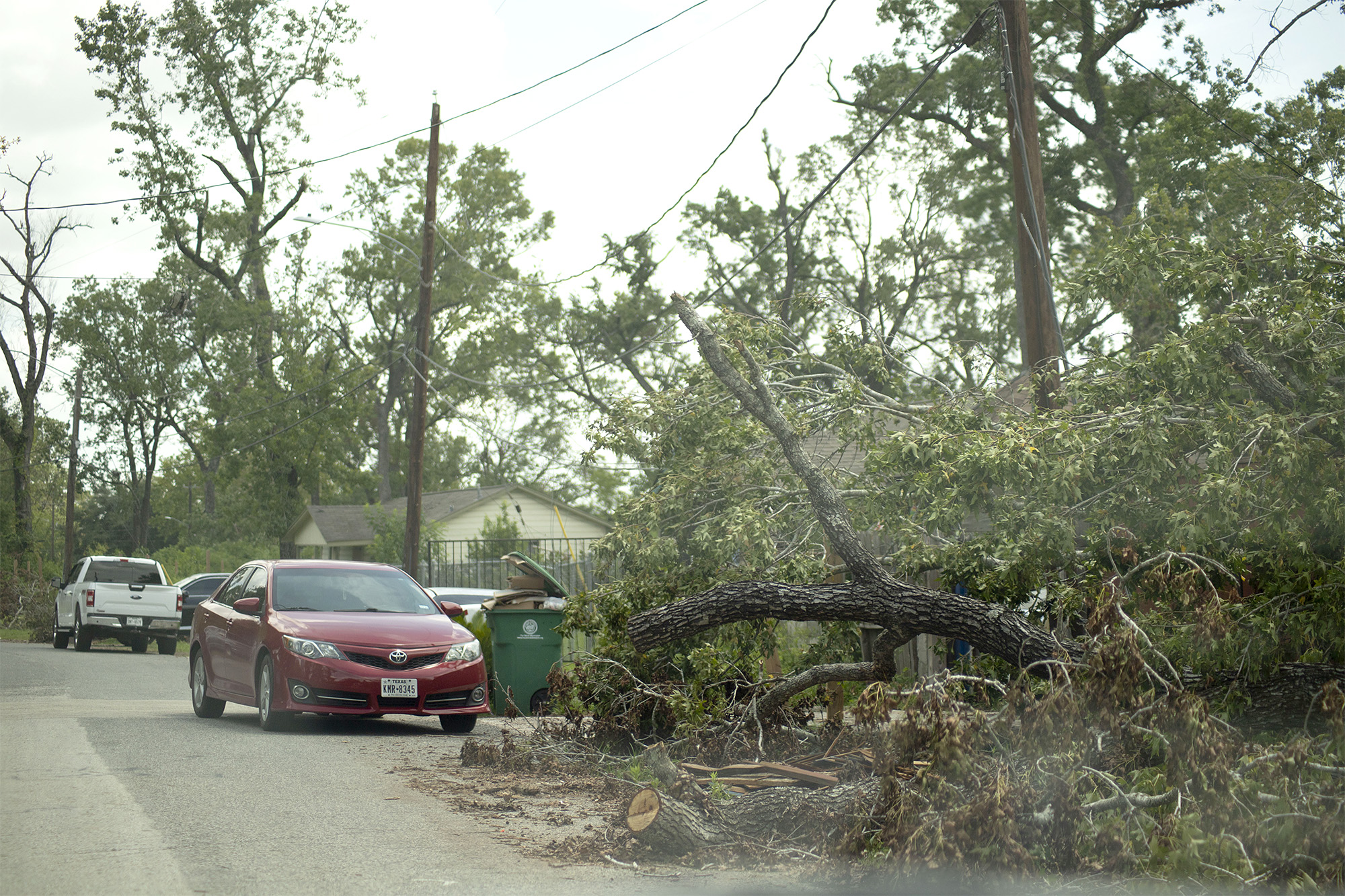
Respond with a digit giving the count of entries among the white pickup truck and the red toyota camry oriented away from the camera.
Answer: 1

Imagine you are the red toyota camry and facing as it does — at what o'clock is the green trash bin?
The green trash bin is roughly at 10 o'clock from the red toyota camry.

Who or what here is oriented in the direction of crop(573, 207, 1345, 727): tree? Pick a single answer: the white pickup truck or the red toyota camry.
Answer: the red toyota camry

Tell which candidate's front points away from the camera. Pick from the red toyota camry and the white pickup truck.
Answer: the white pickup truck

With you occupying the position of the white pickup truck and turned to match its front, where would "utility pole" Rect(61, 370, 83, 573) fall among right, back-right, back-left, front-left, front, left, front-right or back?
front

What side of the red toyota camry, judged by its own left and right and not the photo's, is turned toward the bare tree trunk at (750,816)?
front

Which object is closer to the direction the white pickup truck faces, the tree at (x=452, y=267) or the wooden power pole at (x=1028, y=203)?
the tree

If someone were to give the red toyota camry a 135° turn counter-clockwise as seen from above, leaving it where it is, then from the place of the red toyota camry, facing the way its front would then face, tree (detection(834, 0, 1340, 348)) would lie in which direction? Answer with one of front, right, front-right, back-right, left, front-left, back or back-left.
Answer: front-right

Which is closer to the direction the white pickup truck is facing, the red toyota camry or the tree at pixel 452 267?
the tree

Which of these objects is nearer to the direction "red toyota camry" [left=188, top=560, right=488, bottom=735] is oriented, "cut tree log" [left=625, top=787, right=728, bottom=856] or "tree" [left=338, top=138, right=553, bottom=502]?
the cut tree log

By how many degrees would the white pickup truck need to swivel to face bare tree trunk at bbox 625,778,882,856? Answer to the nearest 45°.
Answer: approximately 180°

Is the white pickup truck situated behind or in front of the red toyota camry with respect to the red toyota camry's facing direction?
behind

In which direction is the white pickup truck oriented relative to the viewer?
away from the camera

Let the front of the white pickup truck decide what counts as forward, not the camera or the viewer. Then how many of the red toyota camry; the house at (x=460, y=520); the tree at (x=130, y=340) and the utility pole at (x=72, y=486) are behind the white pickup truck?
1

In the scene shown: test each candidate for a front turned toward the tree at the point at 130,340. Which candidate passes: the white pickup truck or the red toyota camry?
the white pickup truck

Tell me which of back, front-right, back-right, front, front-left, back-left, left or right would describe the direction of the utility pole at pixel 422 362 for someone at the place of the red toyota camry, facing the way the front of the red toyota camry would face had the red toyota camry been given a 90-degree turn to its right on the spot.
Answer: back-right

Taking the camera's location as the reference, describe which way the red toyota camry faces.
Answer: facing the viewer and to the right of the viewer

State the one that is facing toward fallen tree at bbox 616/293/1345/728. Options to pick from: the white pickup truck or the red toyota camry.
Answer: the red toyota camry
